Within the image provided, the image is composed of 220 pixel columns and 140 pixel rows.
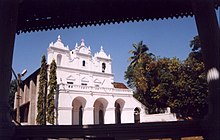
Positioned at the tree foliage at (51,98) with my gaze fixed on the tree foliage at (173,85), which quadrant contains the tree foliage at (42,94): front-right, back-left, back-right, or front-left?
back-left

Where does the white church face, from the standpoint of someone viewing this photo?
facing the viewer and to the right of the viewer

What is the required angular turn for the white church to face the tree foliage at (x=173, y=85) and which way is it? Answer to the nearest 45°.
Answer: approximately 45° to its left
